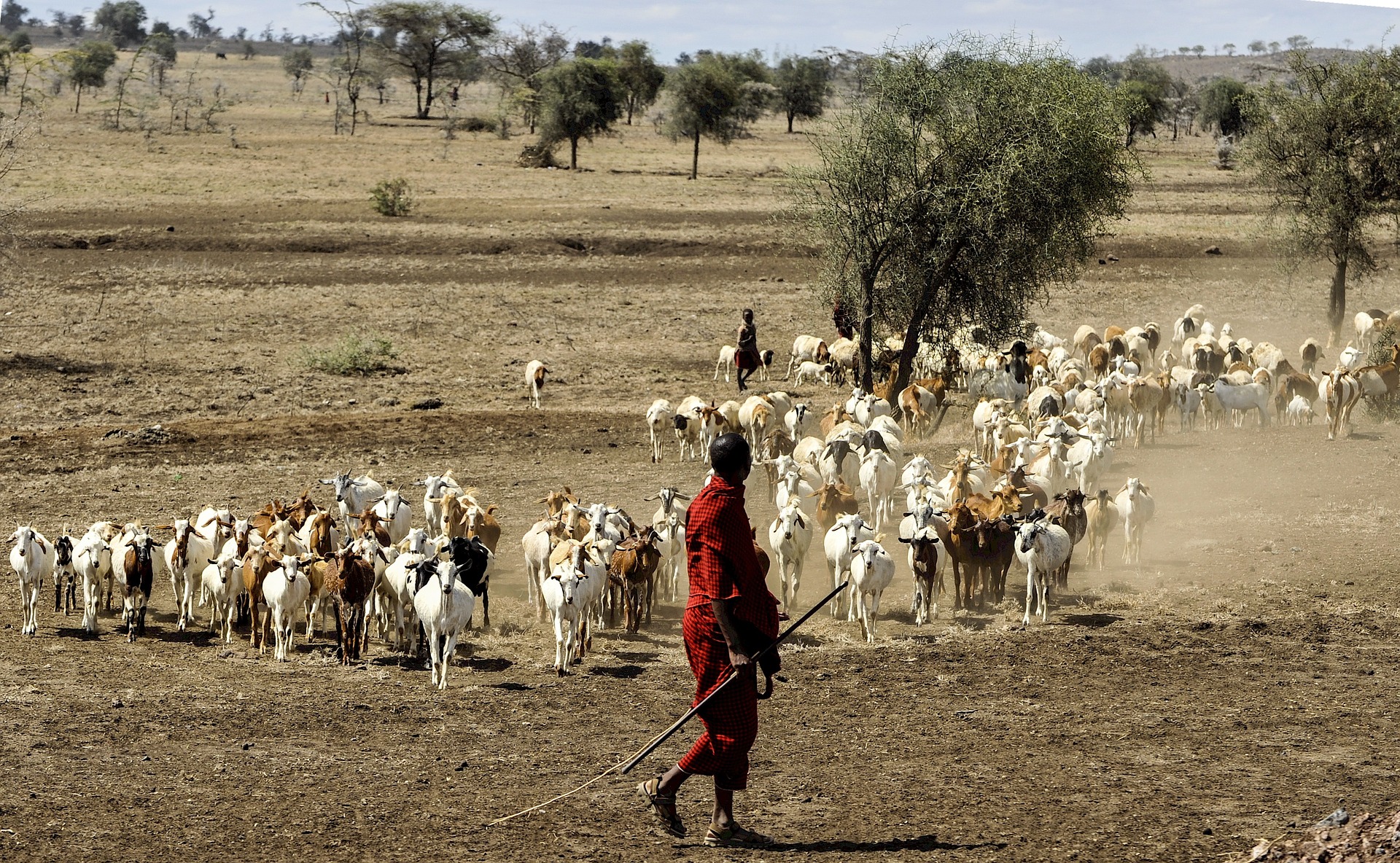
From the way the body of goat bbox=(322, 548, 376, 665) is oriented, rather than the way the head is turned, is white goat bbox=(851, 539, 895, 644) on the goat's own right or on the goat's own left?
on the goat's own left

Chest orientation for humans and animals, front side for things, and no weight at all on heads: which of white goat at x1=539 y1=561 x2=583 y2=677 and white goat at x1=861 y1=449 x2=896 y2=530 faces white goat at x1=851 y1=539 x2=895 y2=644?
white goat at x1=861 y1=449 x2=896 y2=530

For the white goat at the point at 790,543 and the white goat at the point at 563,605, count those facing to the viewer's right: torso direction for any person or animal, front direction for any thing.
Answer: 0

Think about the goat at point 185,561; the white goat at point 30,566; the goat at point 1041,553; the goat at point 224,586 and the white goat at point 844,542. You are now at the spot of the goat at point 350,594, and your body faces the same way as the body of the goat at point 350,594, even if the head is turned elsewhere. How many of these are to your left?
2

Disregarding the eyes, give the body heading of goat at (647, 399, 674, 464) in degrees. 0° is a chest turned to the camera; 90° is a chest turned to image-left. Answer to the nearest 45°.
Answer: approximately 0°

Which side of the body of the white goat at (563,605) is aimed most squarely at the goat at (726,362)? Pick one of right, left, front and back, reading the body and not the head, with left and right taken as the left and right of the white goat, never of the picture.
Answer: back

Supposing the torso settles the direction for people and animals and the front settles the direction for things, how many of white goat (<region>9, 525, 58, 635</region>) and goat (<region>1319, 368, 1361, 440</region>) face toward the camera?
2

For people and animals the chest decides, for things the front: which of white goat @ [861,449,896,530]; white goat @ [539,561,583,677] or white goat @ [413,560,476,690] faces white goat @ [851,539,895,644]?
white goat @ [861,449,896,530]

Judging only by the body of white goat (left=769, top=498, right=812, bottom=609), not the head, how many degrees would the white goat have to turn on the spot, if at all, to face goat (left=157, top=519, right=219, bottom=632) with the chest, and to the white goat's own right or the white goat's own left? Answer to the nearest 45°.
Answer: approximately 90° to the white goat's own right

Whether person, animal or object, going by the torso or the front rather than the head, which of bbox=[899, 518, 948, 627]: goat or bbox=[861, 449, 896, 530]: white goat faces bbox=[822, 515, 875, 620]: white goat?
bbox=[861, 449, 896, 530]: white goat

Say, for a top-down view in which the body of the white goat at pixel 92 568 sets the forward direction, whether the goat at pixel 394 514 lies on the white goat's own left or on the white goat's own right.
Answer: on the white goat's own left
